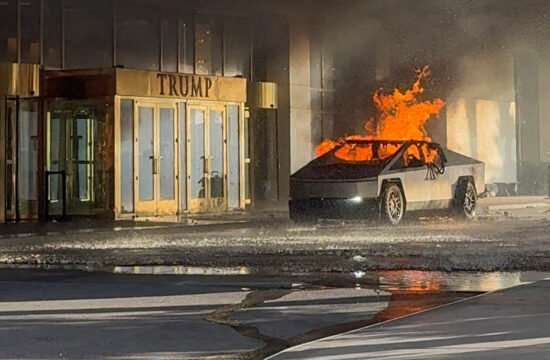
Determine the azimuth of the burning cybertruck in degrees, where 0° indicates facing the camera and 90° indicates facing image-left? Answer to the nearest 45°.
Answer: approximately 45°
